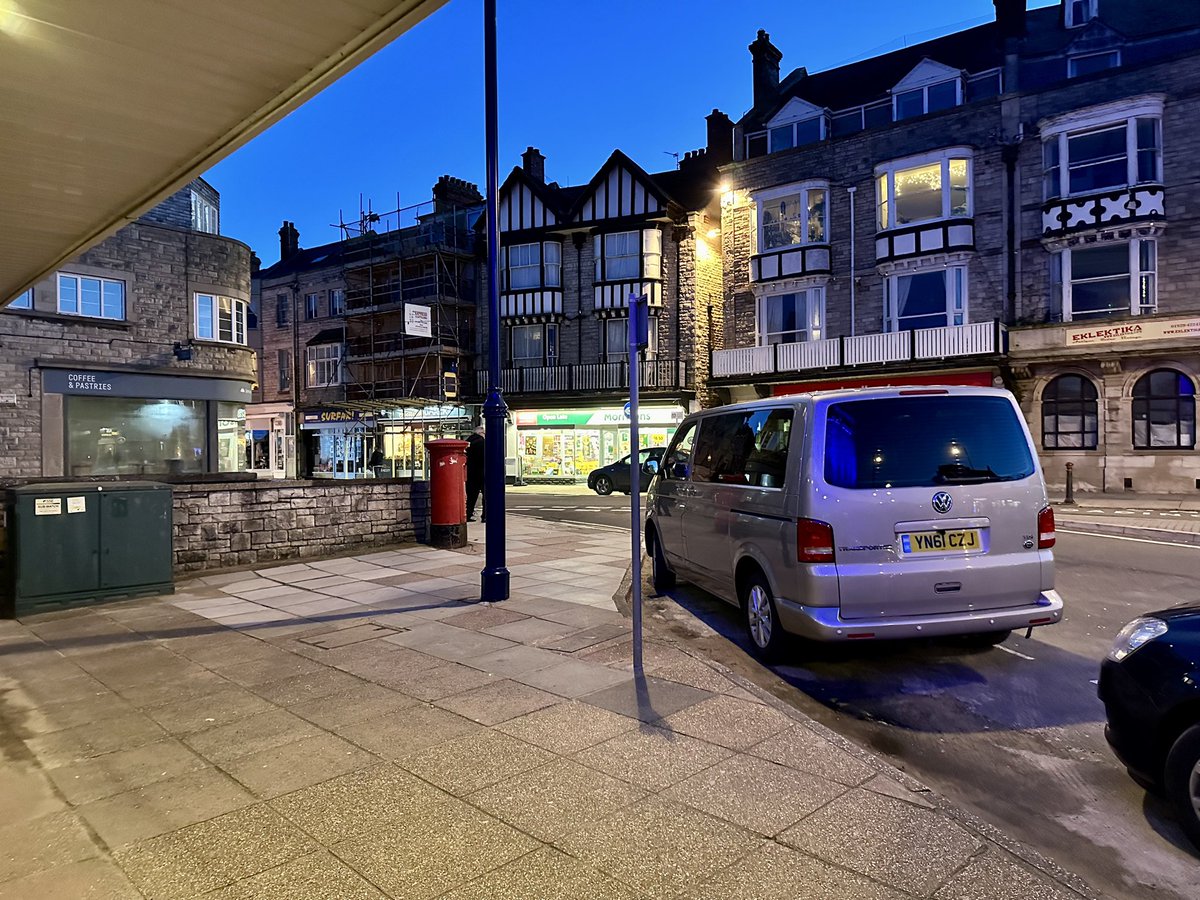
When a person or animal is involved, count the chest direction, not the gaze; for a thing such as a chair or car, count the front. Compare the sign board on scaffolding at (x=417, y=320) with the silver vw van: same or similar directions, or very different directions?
very different directions

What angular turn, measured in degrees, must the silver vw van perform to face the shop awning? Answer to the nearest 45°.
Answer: approximately 90° to its left

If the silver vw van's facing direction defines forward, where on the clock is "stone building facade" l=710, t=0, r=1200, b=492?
The stone building facade is roughly at 2 o'clock from the silver vw van.

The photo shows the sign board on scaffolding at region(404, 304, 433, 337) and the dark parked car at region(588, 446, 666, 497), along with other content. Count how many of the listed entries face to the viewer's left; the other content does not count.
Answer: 1

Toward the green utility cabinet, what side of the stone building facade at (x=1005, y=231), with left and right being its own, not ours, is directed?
front

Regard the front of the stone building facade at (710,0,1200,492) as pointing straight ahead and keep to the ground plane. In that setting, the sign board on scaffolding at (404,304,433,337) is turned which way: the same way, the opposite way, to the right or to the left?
to the left

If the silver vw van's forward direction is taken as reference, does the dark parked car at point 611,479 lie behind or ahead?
ahead

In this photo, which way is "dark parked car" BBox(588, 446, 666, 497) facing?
to the viewer's left

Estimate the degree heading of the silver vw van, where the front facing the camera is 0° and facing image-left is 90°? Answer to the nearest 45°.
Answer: approximately 135°

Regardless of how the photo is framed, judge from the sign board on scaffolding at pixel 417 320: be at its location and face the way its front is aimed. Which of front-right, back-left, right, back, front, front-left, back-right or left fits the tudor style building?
back-left

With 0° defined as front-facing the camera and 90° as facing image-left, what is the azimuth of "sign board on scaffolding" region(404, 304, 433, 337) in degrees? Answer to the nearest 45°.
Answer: approximately 0°
